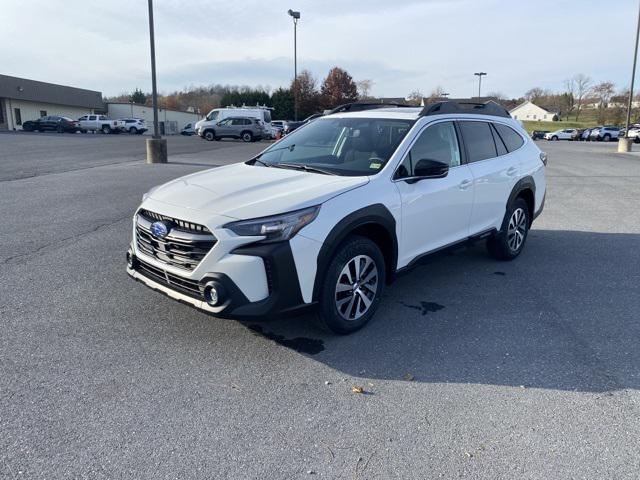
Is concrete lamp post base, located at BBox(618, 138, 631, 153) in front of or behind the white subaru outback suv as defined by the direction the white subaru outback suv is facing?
behind

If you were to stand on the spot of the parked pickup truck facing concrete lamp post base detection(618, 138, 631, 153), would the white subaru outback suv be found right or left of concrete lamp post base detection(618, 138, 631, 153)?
right

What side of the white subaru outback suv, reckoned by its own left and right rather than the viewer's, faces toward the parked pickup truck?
right

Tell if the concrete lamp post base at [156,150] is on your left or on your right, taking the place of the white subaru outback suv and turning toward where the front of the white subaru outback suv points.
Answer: on your right

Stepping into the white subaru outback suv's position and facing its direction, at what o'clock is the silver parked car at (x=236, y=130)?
The silver parked car is roughly at 4 o'clock from the white subaru outback suv.

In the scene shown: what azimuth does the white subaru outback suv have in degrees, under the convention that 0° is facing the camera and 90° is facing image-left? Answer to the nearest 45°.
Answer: approximately 45°

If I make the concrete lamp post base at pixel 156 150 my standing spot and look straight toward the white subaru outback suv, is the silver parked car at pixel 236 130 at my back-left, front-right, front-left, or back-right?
back-left
